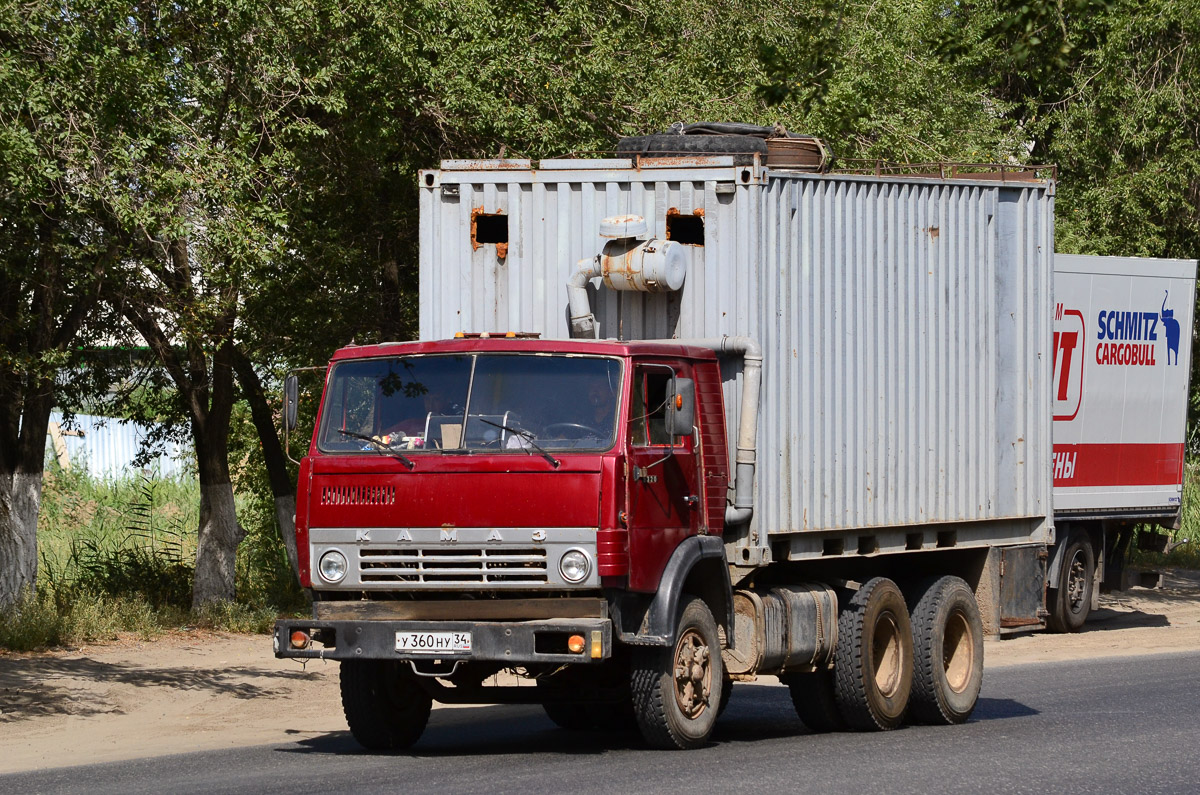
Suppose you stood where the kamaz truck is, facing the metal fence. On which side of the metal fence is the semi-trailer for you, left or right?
right

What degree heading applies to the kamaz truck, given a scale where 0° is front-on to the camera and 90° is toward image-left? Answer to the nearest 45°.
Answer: approximately 45°

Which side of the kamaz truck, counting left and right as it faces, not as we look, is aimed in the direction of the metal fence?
right

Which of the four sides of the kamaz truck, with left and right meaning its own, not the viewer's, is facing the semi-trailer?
back

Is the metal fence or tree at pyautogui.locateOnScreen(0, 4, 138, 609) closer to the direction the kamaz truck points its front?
the tree

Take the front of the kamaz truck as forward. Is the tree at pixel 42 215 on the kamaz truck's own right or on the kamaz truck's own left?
on the kamaz truck's own right

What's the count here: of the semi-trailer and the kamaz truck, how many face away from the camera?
0

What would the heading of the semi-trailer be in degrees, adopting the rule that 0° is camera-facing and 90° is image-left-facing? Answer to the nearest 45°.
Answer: approximately 45°

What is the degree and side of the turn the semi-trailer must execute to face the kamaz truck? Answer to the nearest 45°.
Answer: approximately 45° to its left
